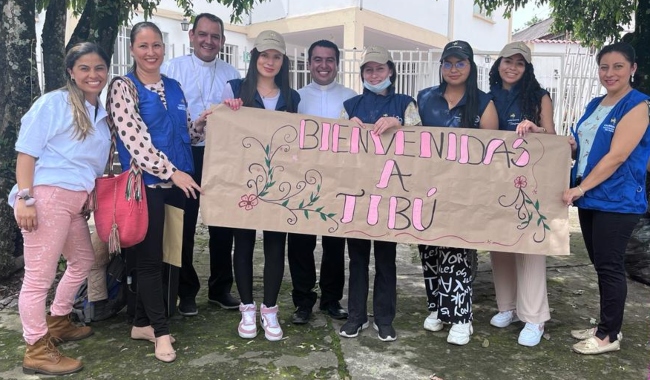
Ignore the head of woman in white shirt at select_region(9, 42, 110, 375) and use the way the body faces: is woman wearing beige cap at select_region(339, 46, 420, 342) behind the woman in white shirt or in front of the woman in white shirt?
in front

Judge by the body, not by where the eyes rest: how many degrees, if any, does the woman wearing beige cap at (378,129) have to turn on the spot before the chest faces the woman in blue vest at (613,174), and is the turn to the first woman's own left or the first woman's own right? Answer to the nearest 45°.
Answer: approximately 90° to the first woman's own left

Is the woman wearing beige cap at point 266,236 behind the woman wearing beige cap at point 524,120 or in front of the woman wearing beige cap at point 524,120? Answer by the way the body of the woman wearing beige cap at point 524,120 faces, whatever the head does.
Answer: in front

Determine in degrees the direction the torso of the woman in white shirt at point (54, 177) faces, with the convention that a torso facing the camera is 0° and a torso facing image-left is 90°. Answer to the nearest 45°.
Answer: approximately 315°

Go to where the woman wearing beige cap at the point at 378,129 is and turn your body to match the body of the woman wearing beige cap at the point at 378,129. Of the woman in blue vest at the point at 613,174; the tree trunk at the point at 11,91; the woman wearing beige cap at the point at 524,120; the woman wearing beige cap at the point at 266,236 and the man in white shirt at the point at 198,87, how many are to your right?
3

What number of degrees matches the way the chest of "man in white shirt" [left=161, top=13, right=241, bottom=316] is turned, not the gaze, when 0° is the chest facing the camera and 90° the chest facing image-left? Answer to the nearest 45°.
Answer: approximately 0°

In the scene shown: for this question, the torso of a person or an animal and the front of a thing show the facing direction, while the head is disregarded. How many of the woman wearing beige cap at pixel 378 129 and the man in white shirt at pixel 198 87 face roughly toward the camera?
2

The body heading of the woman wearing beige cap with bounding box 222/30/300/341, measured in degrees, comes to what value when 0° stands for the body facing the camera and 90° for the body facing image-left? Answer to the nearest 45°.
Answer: approximately 0°
